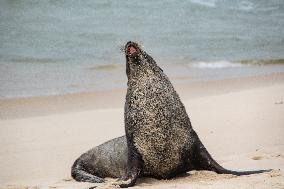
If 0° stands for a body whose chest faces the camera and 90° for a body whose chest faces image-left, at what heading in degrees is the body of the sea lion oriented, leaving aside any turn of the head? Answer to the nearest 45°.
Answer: approximately 315°
